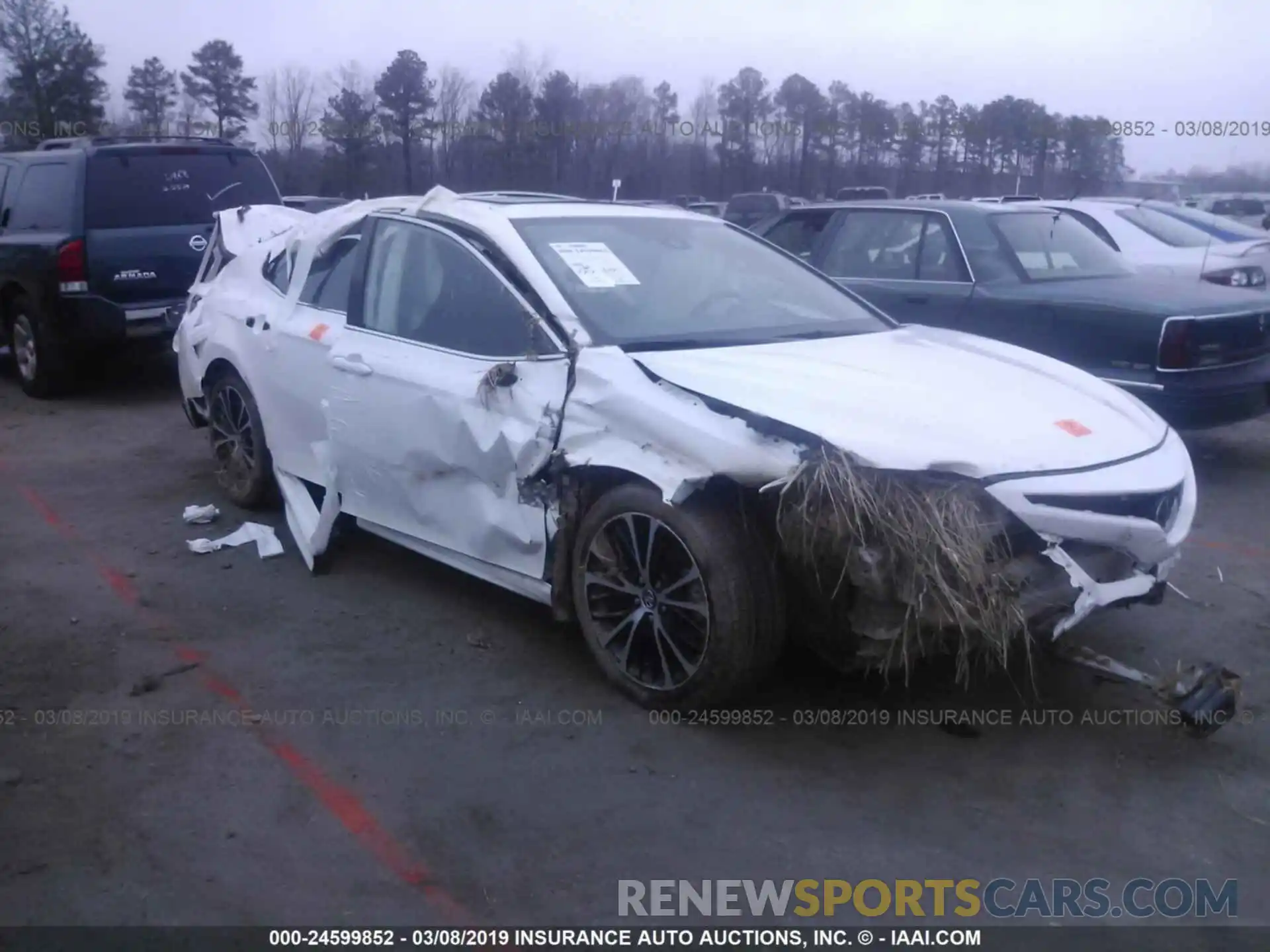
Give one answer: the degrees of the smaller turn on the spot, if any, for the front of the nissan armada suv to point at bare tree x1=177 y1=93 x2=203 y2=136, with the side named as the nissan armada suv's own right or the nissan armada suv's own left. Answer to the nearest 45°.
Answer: approximately 45° to the nissan armada suv's own right

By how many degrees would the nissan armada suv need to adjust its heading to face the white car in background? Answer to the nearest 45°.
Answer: approximately 135° to its right

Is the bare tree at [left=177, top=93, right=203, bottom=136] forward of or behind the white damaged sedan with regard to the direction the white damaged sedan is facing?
behind

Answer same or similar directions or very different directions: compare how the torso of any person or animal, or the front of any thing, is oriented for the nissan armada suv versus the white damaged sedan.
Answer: very different directions

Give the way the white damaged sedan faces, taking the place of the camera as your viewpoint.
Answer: facing the viewer and to the right of the viewer

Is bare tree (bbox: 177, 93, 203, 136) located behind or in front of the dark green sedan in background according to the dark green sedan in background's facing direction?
in front

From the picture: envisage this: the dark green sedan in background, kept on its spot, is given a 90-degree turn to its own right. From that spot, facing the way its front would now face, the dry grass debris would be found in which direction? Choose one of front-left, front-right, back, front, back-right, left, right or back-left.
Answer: back-right

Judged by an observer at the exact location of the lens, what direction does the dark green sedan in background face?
facing away from the viewer and to the left of the viewer

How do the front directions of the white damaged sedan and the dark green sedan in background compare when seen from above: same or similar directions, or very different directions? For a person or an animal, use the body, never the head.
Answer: very different directions

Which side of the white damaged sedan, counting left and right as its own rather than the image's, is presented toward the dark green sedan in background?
left

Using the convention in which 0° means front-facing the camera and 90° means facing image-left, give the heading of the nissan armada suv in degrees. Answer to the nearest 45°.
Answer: approximately 135°

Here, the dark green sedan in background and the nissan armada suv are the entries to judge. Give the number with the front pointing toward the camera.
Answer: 0
